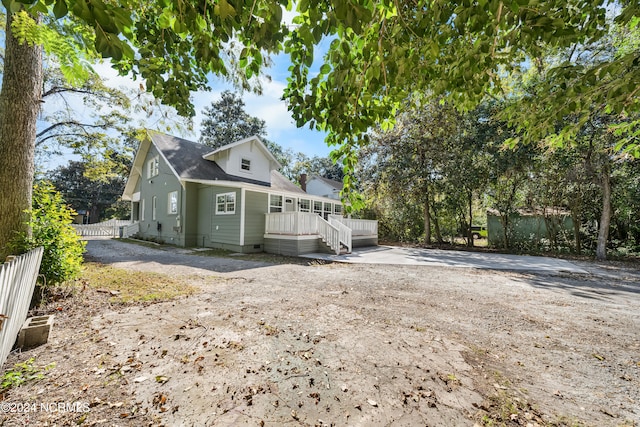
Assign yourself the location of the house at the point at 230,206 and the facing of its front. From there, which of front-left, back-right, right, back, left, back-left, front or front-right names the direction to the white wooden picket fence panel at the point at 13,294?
front-right

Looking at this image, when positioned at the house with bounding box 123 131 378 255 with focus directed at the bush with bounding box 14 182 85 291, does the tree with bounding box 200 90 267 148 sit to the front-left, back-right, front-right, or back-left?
back-right

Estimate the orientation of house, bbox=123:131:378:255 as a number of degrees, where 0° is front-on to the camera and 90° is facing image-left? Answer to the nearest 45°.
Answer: approximately 315°

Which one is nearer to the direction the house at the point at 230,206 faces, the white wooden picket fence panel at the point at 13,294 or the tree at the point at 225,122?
the white wooden picket fence panel

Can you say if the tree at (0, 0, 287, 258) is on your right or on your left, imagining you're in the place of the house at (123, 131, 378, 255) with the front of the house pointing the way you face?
on your right

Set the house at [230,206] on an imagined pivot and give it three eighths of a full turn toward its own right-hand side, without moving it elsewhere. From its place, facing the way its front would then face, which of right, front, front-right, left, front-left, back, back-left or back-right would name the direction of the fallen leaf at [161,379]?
left
